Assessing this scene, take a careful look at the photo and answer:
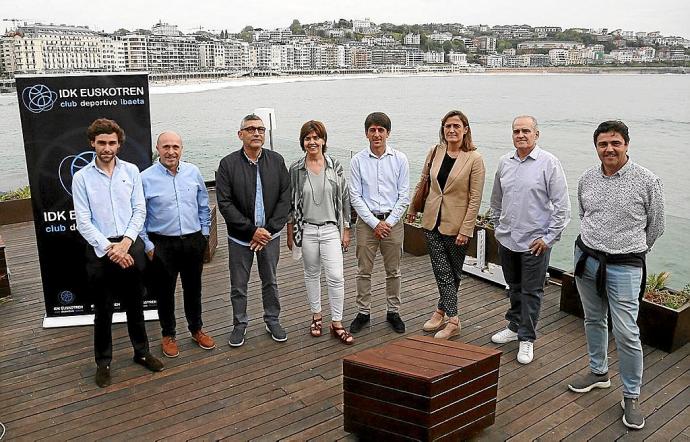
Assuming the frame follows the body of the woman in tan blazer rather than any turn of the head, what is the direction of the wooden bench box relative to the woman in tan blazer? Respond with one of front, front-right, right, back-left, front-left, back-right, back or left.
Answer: front-left

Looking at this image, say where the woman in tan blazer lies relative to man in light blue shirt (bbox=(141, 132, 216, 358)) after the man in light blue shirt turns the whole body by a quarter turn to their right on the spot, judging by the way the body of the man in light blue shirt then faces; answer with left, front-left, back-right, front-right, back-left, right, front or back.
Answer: back

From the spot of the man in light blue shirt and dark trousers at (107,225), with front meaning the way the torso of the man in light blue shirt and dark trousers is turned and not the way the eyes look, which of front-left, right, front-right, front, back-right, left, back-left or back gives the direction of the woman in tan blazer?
left

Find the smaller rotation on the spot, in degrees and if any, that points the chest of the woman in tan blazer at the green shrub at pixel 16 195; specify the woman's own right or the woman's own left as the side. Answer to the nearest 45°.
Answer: approximately 90° to the woman's own right

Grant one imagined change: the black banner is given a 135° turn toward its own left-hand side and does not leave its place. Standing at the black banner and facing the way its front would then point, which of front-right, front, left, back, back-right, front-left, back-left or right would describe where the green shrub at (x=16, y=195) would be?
front-left

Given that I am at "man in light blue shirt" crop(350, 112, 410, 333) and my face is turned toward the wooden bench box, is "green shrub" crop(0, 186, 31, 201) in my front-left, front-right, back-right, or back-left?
back-right

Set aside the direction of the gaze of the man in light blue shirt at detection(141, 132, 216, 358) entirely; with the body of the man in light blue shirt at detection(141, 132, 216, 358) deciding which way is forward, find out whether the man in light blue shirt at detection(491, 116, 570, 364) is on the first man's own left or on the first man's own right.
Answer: on the first man's own left
